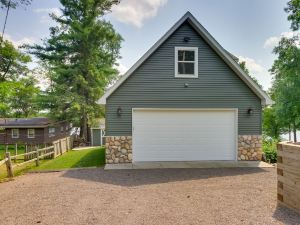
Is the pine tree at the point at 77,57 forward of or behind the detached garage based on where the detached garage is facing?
behind

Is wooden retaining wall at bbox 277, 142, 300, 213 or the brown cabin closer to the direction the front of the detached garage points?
the wooden retaining wall

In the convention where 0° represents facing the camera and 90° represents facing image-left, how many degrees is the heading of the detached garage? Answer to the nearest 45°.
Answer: approximately 0°
